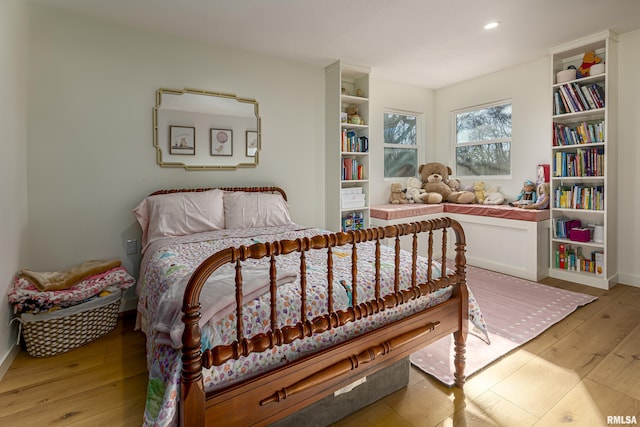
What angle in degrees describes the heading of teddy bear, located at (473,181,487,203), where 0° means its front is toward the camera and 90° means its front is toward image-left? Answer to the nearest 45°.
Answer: approximately 45°

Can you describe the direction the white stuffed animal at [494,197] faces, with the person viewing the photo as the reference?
facing the viewer and to the left of the viewer

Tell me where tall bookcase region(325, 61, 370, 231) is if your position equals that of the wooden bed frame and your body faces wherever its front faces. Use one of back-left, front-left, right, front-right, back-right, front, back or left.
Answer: back-left

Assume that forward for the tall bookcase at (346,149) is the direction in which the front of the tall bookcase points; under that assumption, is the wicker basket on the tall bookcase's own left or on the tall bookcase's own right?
on the tall bookcase's own right

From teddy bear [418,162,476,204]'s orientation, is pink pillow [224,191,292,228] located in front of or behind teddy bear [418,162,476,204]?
in front

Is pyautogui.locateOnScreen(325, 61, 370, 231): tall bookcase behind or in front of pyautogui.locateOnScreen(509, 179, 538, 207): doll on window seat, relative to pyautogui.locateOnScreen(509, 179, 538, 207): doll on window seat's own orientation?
in front

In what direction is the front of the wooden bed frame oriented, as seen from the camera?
facing the viewer and to the right of the viewer

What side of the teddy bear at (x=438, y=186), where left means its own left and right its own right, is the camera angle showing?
front

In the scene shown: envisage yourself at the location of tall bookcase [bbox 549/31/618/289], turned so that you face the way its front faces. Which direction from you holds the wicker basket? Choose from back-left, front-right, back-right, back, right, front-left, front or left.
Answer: front

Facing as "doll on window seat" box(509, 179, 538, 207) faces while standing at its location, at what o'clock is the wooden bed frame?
The wooden bed frame is roughly at 11 o'clock from the doll on window seat.
